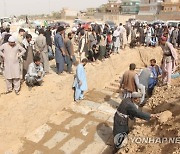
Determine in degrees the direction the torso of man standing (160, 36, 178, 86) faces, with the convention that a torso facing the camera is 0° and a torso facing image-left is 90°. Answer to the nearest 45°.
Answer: approximately 45°

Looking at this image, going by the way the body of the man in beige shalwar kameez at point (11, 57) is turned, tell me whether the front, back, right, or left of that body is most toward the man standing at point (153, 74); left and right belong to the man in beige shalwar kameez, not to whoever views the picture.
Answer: left

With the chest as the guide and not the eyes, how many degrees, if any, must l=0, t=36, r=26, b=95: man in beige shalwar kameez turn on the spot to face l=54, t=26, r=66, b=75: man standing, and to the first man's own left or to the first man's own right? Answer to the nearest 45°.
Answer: approximately 135° to the first man's own left

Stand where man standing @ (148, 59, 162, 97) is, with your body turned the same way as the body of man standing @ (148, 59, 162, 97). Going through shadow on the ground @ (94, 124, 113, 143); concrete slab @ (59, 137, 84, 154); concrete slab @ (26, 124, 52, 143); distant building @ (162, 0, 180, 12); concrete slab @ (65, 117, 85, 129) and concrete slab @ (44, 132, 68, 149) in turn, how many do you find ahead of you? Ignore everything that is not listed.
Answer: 5

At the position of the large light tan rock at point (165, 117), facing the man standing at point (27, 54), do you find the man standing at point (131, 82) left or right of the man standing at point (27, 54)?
right

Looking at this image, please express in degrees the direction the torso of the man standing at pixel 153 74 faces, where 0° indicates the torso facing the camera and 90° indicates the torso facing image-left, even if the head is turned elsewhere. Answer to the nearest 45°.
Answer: approximately 45°
